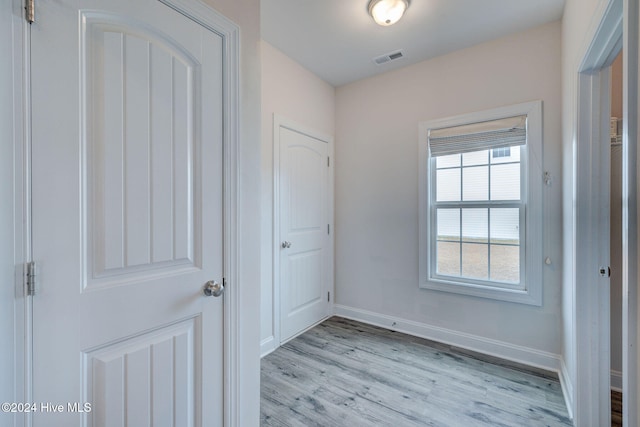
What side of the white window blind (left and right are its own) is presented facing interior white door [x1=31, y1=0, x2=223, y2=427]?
front

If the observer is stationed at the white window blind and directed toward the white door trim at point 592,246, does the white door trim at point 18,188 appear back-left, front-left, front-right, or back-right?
front-right

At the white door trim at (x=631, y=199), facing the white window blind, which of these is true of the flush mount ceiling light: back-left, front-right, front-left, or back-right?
front-left

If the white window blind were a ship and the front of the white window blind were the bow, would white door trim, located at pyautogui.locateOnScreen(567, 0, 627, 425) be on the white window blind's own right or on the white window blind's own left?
on the white window blind's own left

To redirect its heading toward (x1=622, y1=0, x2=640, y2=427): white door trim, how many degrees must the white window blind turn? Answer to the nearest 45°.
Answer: approximately 45° to its left

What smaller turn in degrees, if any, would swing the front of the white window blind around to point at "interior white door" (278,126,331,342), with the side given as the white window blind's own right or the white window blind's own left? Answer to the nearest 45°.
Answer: approximately 45° to the white window blind's own right

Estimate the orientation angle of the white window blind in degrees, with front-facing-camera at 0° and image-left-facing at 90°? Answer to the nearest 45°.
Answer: approximately 45°

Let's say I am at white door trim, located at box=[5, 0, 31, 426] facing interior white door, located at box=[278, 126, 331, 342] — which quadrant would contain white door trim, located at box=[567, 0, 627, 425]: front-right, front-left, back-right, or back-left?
front-right

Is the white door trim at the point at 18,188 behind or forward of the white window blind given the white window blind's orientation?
forward

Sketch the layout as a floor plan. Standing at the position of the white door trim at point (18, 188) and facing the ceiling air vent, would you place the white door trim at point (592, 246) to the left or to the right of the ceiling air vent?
right

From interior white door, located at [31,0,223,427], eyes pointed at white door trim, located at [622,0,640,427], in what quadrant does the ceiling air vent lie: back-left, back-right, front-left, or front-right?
front-left
